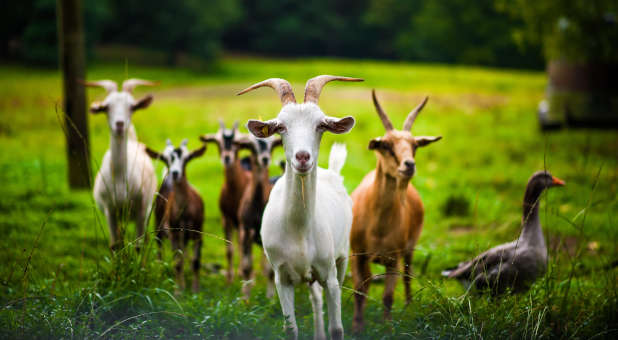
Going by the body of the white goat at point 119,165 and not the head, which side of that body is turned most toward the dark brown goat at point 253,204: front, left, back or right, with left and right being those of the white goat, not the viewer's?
left

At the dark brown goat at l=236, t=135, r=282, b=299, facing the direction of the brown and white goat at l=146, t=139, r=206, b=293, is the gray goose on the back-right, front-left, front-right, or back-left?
back-left

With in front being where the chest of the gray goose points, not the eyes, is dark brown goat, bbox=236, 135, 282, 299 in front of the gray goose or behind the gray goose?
behind

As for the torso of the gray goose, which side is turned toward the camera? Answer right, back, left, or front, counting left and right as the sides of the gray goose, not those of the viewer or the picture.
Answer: right

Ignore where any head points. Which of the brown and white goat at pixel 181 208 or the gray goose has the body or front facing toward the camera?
the brown and white goat

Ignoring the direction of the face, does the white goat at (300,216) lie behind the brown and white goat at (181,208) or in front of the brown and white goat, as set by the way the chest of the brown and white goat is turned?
in front

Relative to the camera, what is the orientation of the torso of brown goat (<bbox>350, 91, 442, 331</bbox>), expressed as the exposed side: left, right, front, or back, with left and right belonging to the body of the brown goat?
front

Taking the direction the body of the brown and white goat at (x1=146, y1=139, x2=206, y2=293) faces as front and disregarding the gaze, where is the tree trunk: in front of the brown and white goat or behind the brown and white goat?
behind

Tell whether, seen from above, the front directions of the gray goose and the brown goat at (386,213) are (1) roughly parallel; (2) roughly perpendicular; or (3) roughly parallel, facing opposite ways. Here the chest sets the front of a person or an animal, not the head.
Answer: roughly perpendicular

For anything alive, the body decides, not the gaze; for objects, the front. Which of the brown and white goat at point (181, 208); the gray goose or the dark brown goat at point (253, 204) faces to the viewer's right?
the gray goose

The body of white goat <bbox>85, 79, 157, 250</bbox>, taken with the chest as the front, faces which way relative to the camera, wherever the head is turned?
toward the camera

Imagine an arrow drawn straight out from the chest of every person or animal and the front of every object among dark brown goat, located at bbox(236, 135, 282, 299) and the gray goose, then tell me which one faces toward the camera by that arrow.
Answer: the dark brown goat

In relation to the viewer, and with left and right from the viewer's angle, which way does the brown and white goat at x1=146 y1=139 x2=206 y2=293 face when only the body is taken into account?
facing the viewer

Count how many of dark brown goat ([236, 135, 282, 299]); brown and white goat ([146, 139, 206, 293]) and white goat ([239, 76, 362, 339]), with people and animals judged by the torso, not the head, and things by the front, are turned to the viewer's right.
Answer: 0
